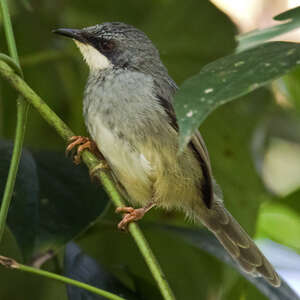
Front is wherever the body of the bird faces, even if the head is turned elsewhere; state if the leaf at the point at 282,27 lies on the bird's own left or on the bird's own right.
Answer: on the bird's own left

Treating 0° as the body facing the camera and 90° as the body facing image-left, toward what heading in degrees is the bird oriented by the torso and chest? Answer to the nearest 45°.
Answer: approximately 45°

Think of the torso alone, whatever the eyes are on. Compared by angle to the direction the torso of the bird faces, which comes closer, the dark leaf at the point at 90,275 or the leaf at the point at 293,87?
the dark leaf

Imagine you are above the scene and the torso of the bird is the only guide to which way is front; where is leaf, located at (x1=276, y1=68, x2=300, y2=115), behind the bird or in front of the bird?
behind
